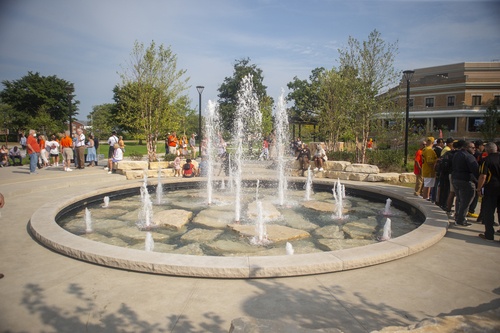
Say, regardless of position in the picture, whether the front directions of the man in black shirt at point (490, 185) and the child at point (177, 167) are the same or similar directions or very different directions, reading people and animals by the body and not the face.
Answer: very different directions

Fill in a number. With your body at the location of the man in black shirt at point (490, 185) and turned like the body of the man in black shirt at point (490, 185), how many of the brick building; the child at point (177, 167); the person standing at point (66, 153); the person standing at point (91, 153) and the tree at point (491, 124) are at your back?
0

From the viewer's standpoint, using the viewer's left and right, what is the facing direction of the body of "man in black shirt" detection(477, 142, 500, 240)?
facing away from the viewer and to the left of the viewer

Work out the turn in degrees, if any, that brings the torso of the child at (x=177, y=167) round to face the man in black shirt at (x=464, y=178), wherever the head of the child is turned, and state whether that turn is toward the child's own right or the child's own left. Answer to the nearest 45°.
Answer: approximately 45° to the child's own left

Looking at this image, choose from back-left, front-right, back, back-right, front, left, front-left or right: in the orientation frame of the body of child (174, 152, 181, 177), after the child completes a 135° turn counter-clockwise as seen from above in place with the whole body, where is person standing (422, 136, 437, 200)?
right

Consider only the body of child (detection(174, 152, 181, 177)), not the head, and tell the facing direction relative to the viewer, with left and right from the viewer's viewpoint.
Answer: facing the viewer

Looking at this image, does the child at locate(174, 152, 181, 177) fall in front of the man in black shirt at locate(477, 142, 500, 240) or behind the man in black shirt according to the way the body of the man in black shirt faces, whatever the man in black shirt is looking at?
in front

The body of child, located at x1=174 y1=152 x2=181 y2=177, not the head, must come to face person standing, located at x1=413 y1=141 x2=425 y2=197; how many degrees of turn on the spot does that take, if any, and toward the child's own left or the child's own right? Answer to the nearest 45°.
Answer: approximately 45° to the child's own left

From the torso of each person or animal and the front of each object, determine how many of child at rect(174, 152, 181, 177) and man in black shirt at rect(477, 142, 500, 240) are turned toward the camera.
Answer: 1

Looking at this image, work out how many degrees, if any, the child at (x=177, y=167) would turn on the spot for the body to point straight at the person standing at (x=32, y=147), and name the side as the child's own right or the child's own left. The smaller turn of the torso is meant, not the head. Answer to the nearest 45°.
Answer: approximately 90° to the child's own right

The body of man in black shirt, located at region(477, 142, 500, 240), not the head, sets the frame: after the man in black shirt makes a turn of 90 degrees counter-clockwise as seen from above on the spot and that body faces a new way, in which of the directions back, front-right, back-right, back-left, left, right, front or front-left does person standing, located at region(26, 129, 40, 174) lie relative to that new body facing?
front-right

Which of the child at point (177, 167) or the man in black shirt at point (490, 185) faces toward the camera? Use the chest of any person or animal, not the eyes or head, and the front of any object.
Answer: the child

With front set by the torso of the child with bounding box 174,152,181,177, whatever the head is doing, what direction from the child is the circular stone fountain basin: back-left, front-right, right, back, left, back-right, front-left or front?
front

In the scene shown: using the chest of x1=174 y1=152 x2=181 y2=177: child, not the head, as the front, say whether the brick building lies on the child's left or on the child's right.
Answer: on the child's left

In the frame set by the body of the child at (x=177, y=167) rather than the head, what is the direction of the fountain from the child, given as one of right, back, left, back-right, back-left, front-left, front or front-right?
front

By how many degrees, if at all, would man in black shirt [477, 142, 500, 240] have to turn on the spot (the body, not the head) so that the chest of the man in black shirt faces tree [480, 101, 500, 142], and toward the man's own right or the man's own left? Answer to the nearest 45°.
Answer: approximately 45° to the man's own right
